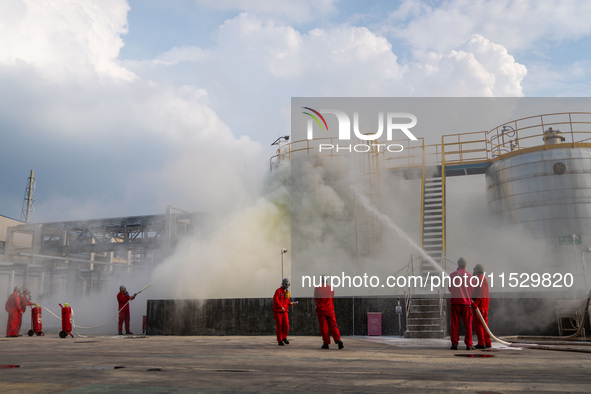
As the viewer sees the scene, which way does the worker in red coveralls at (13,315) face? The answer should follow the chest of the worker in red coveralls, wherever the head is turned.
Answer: to the viewer's right

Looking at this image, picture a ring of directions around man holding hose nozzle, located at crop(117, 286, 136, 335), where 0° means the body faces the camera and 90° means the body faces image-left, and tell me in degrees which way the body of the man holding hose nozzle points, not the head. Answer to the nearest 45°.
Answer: approximately 270°

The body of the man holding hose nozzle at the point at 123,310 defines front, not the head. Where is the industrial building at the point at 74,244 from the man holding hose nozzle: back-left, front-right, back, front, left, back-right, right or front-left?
left

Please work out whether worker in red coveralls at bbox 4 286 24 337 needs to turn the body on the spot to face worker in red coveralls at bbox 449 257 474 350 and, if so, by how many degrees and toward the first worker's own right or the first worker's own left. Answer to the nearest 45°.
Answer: approximately 45° to the first worker's own right

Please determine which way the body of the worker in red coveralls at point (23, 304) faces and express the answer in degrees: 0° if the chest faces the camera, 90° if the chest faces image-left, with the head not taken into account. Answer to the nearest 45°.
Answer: approximately 270°

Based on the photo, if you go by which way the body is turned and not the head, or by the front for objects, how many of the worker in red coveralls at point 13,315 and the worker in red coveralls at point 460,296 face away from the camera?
1

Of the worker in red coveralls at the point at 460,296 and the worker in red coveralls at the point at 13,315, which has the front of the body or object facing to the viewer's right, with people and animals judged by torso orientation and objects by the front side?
the worker in red coveralls at the point at 13,315

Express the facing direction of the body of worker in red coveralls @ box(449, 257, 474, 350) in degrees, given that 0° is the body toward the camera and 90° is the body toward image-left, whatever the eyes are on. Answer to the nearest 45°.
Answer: approximately 180°
